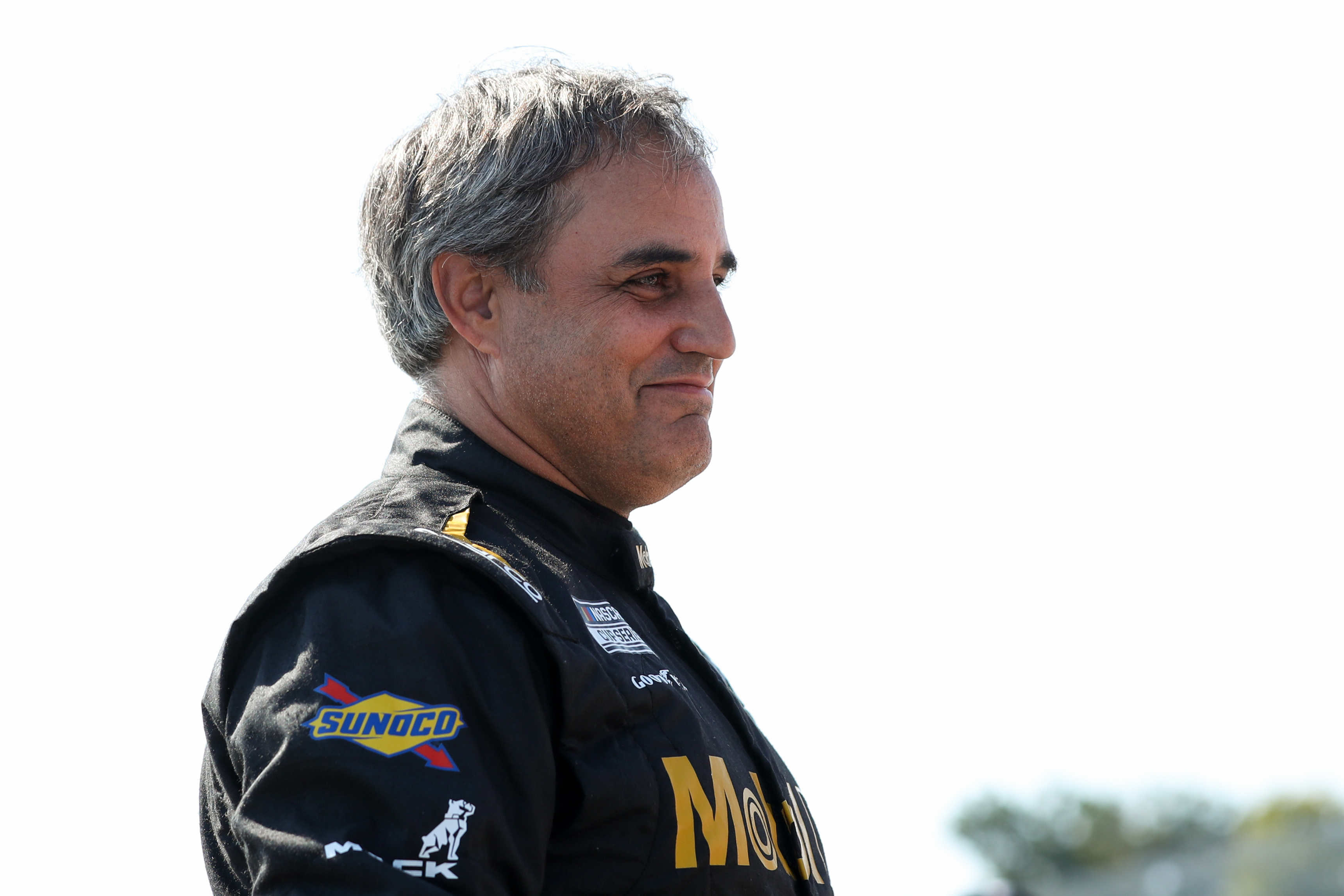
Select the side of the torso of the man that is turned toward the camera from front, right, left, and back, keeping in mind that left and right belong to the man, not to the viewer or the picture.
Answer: right

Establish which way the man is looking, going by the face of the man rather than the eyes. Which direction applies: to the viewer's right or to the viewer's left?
to the viewer's right
